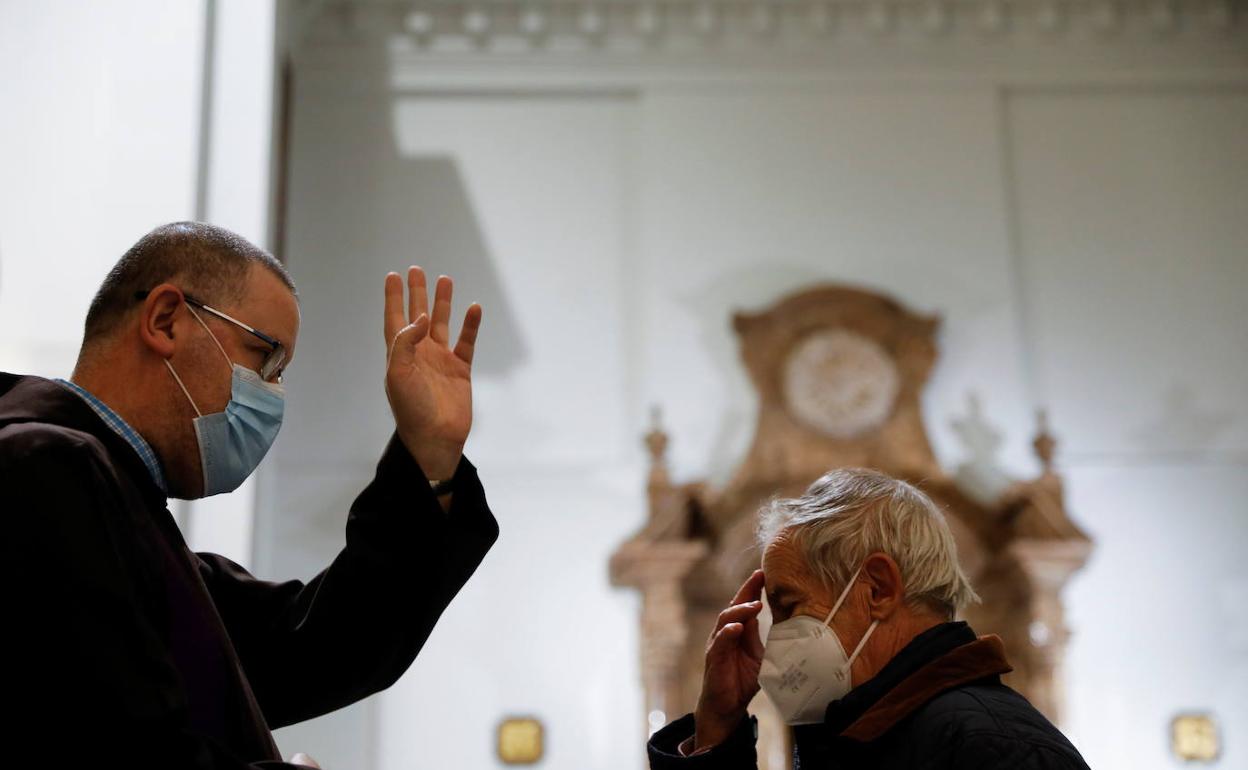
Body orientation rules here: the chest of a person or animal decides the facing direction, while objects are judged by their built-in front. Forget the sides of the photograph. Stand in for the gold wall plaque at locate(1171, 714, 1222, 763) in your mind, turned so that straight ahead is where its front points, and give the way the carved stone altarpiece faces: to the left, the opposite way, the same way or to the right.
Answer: the same way

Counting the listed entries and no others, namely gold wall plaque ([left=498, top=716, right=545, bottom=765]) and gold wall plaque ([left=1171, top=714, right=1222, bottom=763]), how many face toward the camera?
2

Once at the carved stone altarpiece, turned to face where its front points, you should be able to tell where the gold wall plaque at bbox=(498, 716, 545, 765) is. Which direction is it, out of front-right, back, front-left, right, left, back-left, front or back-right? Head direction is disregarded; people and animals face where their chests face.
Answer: right

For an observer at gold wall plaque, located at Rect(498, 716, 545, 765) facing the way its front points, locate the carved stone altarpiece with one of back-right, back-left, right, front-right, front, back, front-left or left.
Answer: left

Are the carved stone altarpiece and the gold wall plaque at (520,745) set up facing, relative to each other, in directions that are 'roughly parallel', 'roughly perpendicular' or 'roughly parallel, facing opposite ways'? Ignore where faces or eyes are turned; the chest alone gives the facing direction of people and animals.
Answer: roughly parallel

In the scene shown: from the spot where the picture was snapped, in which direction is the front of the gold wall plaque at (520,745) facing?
facing the viewer

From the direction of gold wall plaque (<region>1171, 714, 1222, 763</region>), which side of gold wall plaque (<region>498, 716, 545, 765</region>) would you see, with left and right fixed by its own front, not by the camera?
left

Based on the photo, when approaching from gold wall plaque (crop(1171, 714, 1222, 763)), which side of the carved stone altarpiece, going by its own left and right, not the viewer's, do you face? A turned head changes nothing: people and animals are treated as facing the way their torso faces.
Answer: left

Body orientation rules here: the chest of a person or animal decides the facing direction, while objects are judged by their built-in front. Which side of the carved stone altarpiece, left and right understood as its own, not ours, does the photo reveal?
front

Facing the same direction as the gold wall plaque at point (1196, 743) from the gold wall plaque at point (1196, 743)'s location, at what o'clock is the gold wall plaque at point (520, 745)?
the gold wall plaque at point (520, 745) is roughly at 2 o'clock from the gold wall plaque at point (1196, 743).
